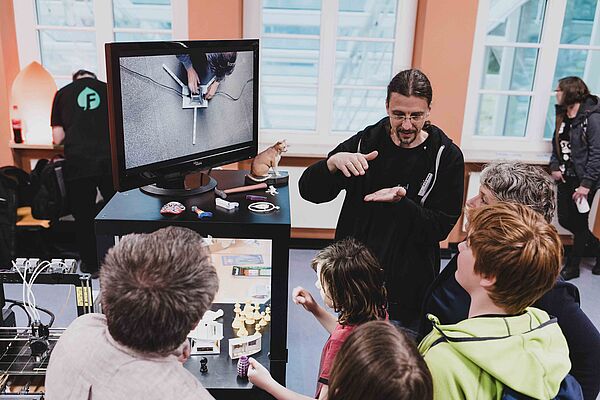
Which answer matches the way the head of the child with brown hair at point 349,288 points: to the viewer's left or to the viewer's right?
to the viewer's left

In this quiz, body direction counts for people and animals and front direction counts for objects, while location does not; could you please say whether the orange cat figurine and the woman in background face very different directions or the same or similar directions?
very different directions

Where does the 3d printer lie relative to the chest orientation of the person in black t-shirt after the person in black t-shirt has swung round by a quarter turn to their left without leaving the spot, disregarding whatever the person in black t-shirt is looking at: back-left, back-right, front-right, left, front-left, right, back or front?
left

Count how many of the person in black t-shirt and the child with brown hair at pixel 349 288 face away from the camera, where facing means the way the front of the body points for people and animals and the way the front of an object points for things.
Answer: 1

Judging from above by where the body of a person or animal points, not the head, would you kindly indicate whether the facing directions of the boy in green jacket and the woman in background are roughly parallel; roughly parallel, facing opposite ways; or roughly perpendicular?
roughly perpendicular

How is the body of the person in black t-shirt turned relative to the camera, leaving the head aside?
away from the camera

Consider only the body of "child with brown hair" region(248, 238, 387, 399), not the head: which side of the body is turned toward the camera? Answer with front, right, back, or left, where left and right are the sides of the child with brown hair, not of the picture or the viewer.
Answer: left

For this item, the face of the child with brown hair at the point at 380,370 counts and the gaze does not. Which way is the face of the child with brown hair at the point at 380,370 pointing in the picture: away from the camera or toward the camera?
away from the camera

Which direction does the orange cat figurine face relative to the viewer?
to the viewer's right

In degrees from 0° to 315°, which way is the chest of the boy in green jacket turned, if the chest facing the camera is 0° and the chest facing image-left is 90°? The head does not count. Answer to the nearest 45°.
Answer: approximately 135°

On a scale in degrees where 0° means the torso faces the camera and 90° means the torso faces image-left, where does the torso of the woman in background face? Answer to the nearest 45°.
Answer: approximately 45°
